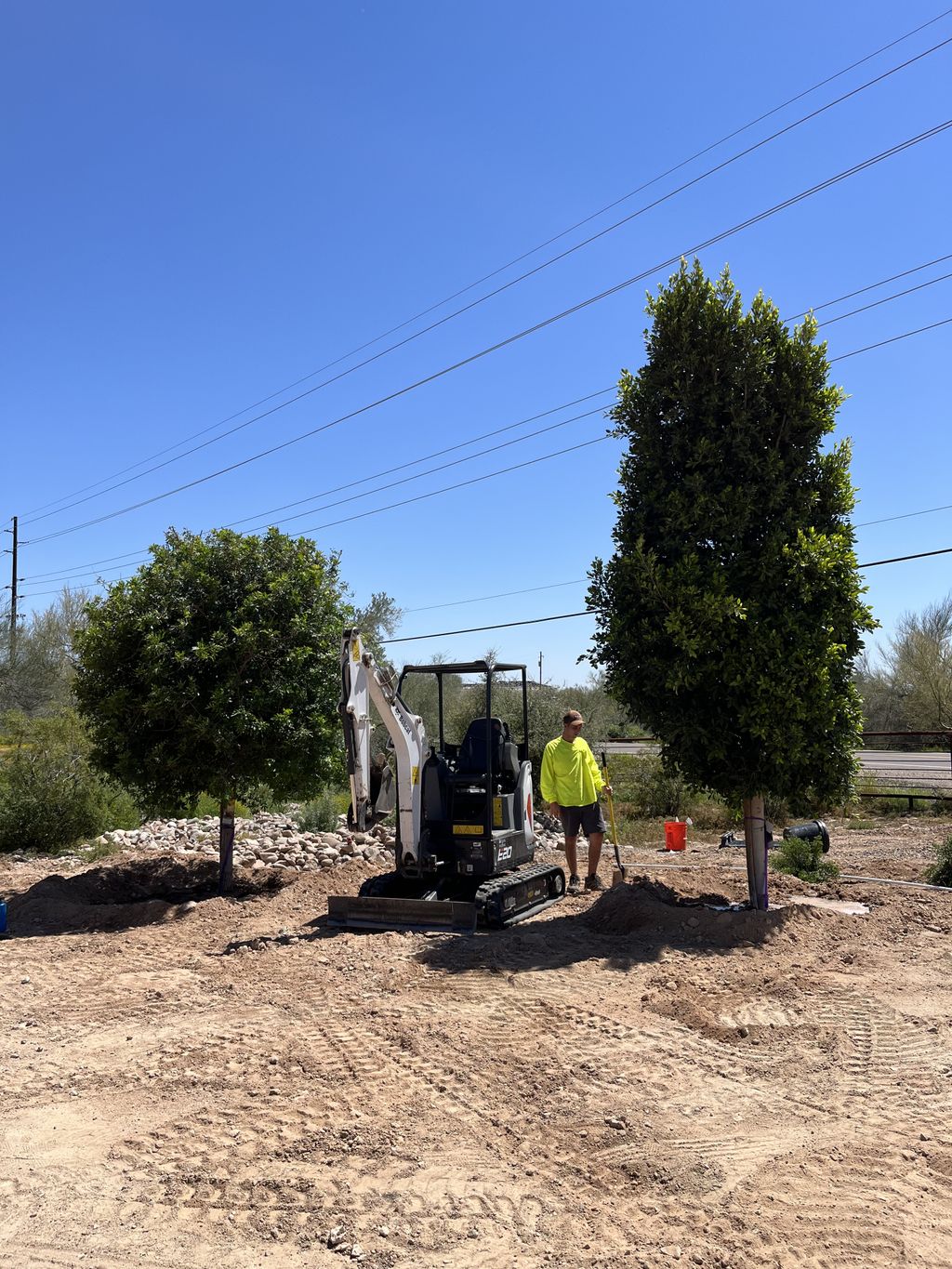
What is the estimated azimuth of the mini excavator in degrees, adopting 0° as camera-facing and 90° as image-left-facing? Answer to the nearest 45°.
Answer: approximately 45°

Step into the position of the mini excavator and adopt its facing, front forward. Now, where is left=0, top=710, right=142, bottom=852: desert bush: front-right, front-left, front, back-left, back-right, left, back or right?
right

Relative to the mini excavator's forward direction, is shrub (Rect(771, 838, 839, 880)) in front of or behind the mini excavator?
behind

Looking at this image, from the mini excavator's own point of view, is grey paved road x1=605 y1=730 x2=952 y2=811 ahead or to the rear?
to the rear

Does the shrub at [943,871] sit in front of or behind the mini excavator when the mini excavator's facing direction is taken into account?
behind

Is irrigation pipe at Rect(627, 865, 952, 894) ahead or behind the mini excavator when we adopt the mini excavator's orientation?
behind
